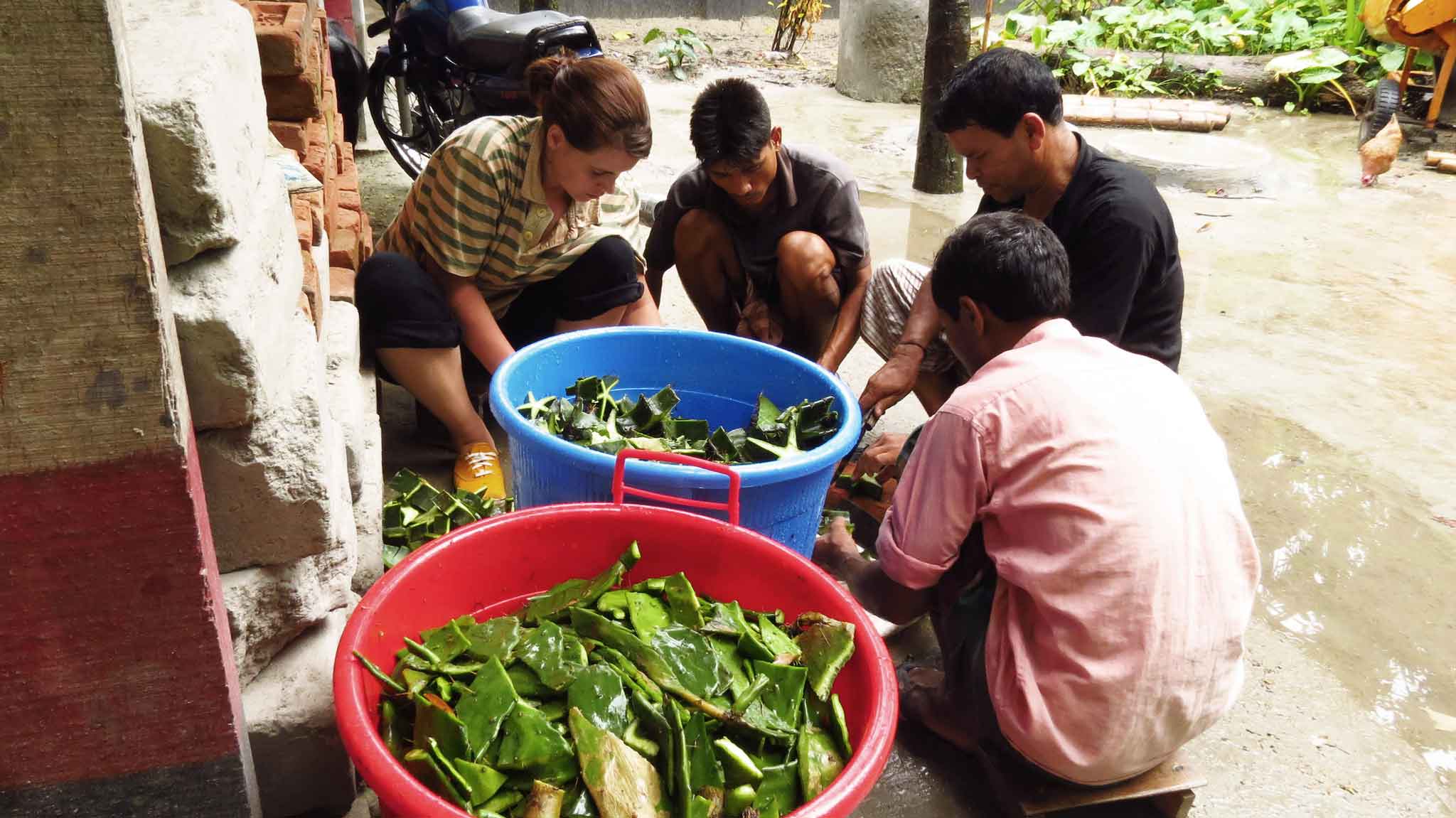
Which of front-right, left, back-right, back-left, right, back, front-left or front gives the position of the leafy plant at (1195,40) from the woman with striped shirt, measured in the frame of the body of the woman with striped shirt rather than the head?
left

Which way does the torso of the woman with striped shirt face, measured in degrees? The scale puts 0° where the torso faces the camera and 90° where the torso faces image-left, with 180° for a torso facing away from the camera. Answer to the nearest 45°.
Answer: approximately 315°

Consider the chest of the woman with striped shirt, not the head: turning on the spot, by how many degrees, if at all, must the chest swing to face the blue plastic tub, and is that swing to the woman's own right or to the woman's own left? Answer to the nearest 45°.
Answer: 0° — they already face it

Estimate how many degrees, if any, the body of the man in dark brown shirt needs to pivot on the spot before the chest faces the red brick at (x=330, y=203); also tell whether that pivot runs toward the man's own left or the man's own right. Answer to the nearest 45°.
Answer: approximately 90° to the man's own right

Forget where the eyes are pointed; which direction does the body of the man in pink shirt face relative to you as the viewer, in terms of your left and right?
facing away from the viewer and to the left of the viewer

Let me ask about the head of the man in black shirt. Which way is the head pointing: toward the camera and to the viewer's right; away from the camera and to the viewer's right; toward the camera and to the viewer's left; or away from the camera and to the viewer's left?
toward the camera and to the viewer's left

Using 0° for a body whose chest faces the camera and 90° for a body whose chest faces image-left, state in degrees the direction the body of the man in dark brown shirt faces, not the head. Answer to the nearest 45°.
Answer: approximately 0°

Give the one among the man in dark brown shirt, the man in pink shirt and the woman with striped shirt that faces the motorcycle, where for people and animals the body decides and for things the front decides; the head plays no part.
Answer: the man in pink shirt

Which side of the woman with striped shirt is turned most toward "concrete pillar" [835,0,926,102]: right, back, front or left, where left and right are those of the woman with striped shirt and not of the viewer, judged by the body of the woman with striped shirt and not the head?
left

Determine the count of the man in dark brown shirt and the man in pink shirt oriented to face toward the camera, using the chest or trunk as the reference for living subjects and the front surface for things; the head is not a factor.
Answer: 1

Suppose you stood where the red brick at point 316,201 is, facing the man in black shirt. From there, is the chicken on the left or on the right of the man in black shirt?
left

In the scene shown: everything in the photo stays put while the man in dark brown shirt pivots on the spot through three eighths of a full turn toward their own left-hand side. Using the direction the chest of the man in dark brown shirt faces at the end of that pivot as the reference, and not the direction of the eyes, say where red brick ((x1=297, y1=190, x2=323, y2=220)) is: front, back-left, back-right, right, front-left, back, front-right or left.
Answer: back
